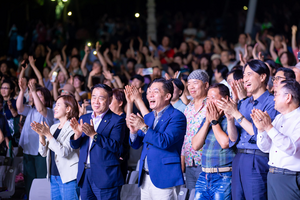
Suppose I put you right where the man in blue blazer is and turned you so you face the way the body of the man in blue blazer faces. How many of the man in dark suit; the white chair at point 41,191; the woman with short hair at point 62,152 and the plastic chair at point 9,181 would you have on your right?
4

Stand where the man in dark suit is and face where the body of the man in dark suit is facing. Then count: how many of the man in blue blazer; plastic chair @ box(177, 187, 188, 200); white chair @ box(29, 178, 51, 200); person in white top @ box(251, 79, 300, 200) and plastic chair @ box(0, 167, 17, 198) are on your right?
2

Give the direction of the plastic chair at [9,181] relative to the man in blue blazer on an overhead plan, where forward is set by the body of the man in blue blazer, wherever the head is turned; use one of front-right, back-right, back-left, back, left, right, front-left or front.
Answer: right

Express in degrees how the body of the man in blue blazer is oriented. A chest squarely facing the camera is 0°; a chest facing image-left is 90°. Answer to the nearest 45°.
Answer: approximately 45°

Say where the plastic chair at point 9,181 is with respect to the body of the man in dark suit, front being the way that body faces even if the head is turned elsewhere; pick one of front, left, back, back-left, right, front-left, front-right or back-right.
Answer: right

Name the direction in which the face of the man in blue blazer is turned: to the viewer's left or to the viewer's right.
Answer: to the viewer's left

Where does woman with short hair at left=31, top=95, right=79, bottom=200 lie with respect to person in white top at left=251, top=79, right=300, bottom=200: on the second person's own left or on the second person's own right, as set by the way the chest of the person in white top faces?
on the second person's own right
